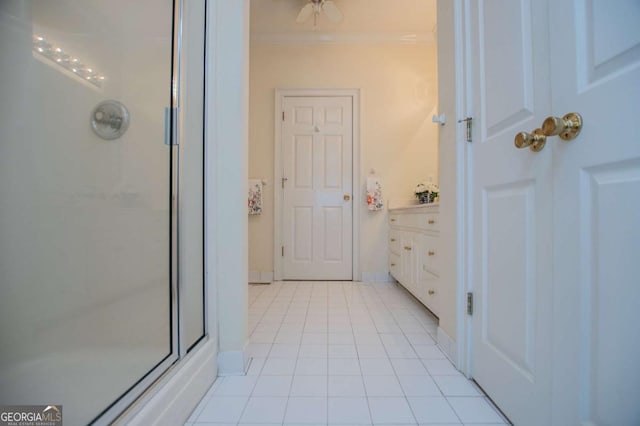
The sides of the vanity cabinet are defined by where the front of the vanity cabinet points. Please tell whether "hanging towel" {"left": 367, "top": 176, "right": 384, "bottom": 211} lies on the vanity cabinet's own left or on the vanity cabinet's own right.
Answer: on the vanity cabinet's own right

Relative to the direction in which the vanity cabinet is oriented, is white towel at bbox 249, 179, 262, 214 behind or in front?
in front

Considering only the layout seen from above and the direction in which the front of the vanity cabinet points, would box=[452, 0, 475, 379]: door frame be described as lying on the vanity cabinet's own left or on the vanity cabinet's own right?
on the vanity cabinet's own left

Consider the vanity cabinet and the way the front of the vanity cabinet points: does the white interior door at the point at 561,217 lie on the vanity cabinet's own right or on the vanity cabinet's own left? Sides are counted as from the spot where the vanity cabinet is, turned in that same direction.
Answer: on the vanity cabinet's own left

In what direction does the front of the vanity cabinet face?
to the viewer's left
